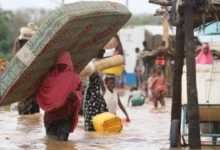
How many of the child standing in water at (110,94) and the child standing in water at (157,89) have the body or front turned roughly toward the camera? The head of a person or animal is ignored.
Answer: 2

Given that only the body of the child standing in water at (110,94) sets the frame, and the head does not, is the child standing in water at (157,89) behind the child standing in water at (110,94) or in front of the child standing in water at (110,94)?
behind

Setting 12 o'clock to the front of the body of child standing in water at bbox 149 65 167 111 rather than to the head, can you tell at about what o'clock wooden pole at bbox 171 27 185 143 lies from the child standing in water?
The wooden pole is roughly at 12 o'clock from the child standing in water.

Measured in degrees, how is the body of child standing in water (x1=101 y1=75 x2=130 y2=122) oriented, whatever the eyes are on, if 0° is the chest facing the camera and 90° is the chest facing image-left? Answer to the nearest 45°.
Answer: approximately 0°

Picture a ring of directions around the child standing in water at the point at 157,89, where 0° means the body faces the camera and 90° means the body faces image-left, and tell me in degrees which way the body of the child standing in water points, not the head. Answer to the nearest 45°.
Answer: approximately 0°
